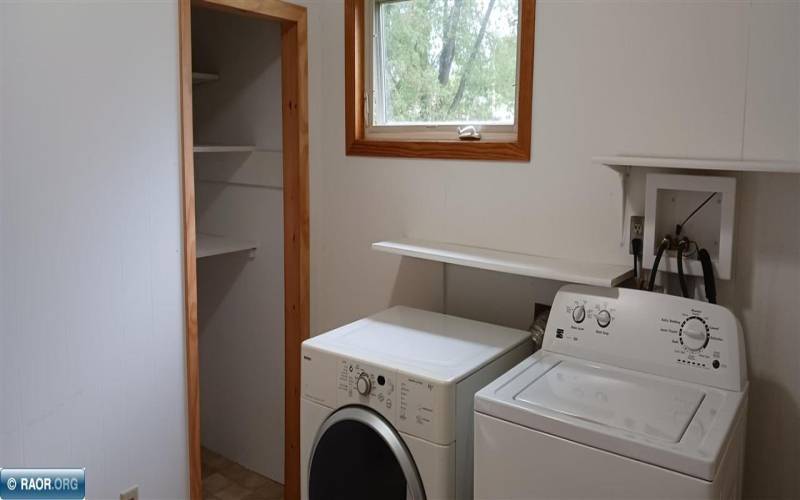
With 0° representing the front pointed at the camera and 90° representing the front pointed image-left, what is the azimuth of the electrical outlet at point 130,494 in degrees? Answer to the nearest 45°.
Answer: approximately 315°

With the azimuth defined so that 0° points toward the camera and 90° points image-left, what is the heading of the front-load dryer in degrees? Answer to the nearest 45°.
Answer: approximately 45°

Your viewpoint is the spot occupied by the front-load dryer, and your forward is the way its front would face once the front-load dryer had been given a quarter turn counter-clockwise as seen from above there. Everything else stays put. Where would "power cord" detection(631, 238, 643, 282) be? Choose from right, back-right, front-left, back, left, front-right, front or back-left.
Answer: front-left

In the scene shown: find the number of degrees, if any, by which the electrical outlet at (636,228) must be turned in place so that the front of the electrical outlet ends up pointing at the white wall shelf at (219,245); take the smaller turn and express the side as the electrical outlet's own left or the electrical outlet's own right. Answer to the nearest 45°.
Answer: approximately 90° to the electrical outlet's own right

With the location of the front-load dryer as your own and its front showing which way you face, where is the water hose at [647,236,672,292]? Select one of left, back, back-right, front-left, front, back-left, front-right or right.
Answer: back-left

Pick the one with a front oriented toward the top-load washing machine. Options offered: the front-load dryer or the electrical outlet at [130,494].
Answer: the electrical outlet

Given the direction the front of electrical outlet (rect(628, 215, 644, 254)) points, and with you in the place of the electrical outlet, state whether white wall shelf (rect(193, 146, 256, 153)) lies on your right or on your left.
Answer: on your right
